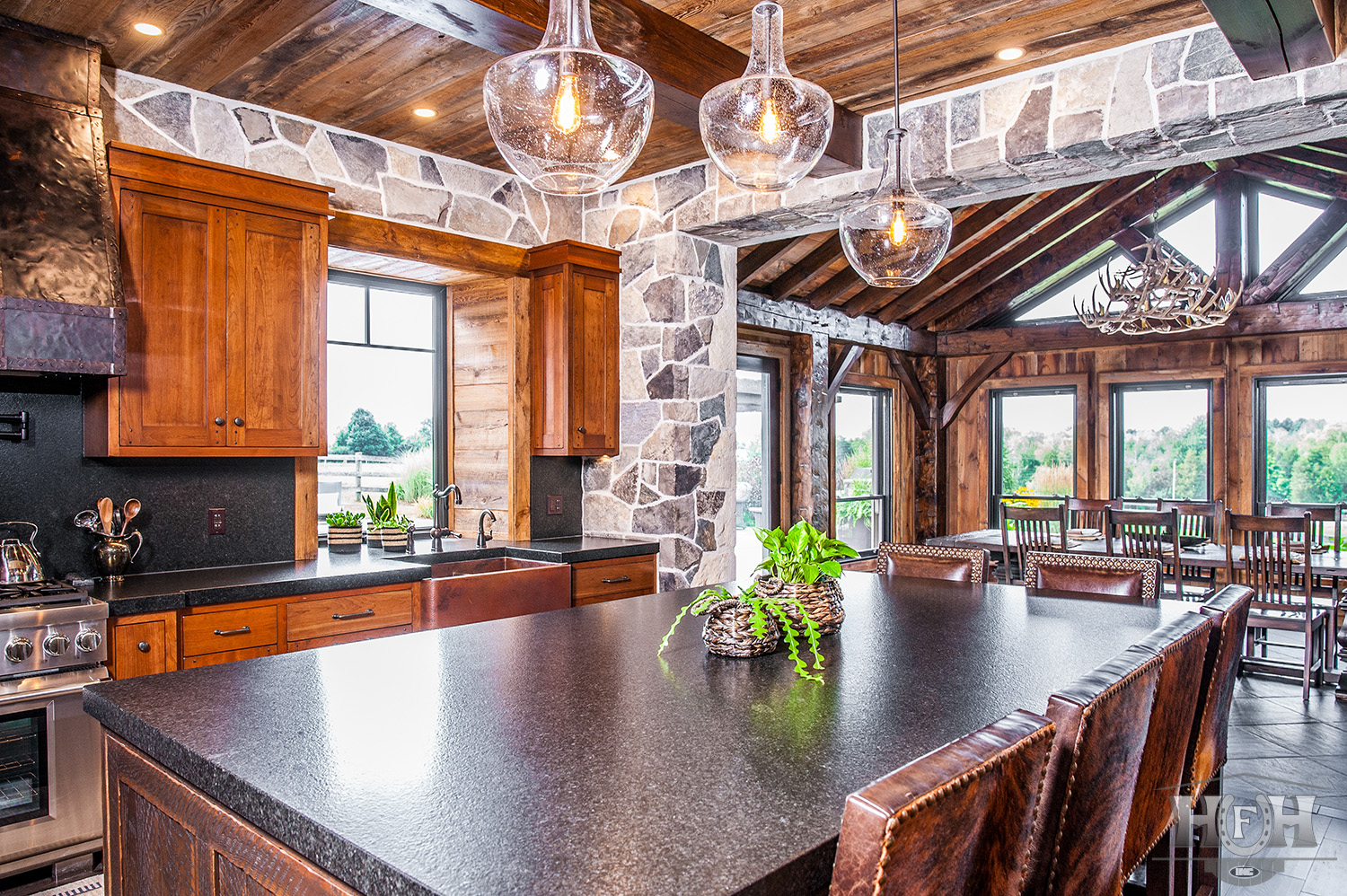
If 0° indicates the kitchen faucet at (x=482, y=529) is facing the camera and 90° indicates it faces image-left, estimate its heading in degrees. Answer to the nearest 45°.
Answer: approximately 315°

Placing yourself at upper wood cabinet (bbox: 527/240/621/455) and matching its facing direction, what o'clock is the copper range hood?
The copper range hood is roughly at 3 o'clock from the upper wood cabinet.

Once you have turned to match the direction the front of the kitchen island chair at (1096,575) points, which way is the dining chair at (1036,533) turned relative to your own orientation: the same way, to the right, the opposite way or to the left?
the opposite way
